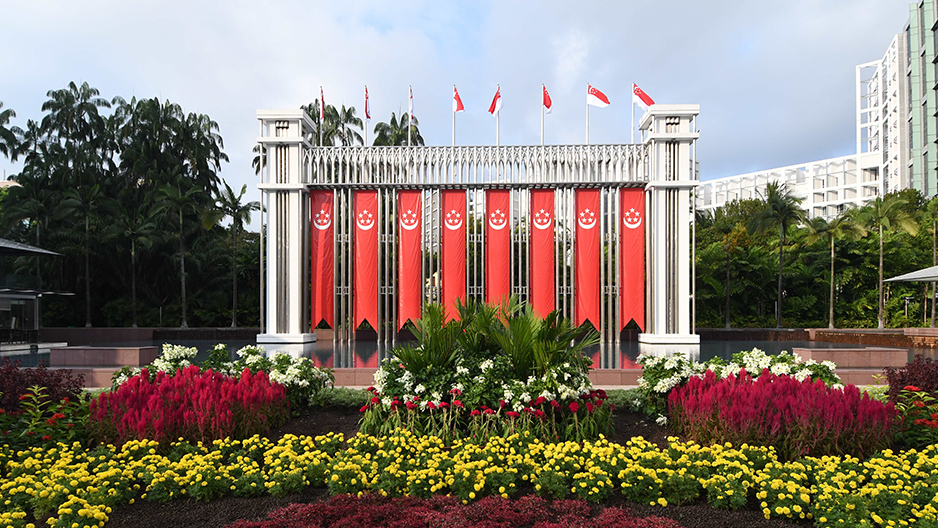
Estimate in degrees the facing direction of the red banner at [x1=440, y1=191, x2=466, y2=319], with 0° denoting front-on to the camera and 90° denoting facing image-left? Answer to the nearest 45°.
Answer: approximately 0°

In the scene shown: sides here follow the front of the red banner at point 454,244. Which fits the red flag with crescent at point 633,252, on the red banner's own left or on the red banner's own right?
on the red banner's own left

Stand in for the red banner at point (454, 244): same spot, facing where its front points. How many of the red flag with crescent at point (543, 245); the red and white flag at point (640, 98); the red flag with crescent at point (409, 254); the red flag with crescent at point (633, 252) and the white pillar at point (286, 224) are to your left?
3

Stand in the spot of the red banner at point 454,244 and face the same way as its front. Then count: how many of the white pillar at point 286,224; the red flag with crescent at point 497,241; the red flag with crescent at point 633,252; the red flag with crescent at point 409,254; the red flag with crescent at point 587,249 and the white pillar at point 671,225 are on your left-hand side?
4

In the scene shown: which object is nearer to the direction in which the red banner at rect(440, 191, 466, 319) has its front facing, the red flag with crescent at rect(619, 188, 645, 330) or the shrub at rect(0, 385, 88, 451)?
the shrub

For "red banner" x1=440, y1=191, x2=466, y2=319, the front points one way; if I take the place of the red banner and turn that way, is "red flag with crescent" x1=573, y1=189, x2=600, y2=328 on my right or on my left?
on my left

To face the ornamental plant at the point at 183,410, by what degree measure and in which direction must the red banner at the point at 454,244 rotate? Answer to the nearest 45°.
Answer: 0° — it already faces it

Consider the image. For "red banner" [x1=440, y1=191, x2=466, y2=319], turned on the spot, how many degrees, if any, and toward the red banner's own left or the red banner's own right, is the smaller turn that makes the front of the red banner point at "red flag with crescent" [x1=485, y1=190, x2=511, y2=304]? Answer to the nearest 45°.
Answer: approximately 90° to the red banner's own left

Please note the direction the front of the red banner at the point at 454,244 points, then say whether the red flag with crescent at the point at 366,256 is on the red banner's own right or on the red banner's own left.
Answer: on the red banner's own right

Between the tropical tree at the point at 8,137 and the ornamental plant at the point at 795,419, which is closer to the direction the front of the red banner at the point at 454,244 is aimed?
the ornamental plant

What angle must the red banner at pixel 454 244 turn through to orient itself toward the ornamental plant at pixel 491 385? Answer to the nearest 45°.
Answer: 0° — it already faces it

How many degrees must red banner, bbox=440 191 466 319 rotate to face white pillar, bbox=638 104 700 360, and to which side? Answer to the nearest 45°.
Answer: approximately 90° to its left

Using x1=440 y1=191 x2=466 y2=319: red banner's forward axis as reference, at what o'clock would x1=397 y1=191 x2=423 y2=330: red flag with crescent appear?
The red flag with crescent is roughly at 3 o'clock from the red banner.

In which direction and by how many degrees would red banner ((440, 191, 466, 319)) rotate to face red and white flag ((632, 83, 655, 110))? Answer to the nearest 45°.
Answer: approximately 90° to its left
